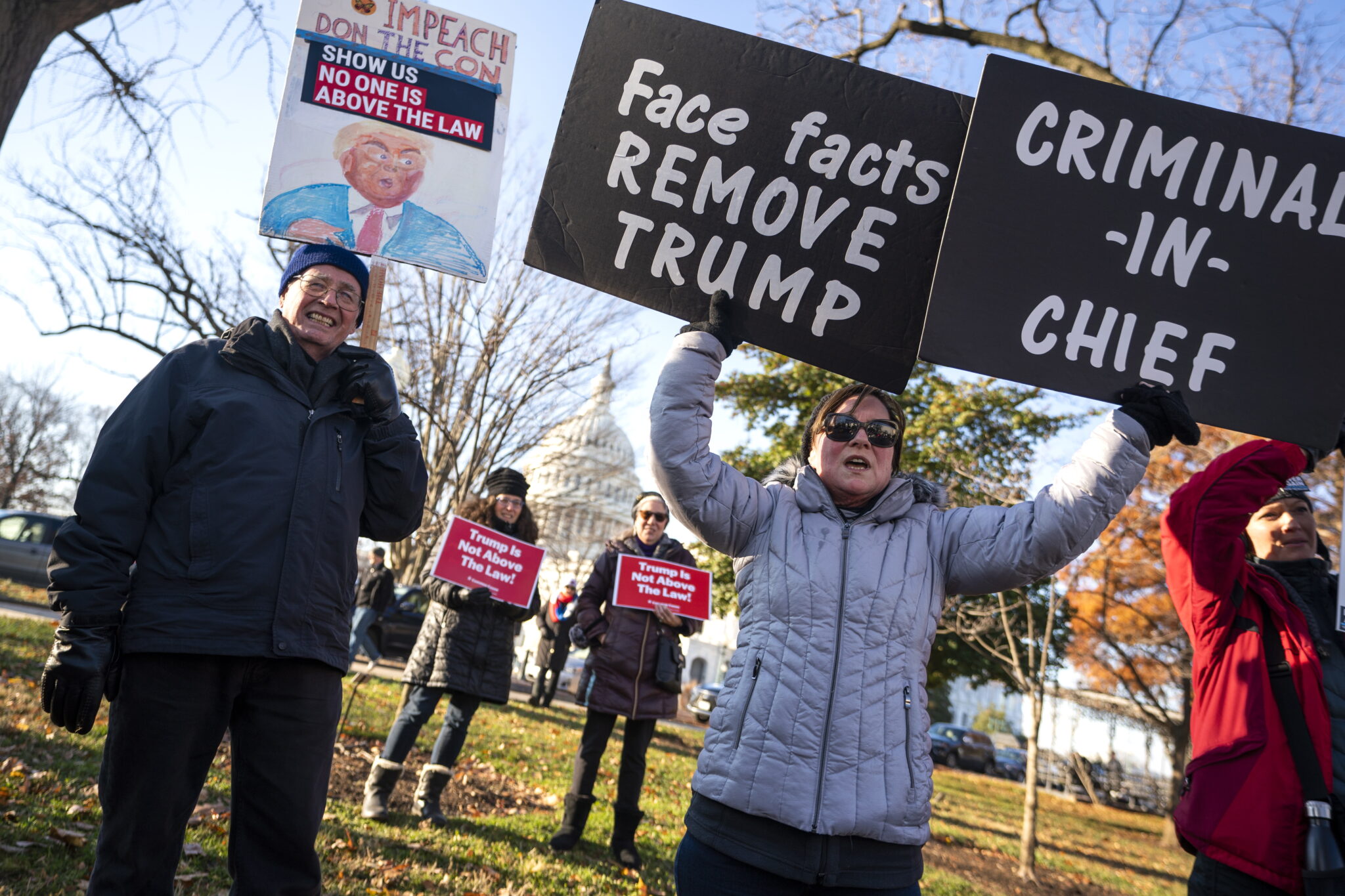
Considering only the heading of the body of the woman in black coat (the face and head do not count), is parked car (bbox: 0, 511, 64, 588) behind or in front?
behind

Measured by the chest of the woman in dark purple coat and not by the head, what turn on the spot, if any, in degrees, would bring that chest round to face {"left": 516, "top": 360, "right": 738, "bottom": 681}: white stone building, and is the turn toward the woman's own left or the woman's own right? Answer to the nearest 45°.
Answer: approximately 180°

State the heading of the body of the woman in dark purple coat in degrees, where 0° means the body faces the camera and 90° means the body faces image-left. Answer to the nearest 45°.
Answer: approximately 0°

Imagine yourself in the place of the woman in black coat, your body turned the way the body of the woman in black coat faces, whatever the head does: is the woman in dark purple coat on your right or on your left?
on your left

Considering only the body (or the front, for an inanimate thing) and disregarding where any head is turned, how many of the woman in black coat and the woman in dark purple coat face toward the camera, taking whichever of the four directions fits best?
2

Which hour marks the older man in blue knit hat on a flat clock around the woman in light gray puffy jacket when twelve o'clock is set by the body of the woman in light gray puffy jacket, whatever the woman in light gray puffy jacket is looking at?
The older man in blue knit hat is roughly at 3 o'clock from the woman in light gray puffy jacket.

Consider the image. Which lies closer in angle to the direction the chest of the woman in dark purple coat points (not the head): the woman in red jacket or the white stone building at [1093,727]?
the woman in red jacket

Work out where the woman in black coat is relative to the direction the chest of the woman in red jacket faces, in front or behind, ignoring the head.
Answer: behind

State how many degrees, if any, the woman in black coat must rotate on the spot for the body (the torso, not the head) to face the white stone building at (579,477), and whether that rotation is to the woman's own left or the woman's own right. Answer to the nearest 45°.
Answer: approximately 180°

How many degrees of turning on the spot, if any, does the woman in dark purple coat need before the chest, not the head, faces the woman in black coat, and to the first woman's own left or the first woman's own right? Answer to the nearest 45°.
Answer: approximately 90° to the first woman's own right

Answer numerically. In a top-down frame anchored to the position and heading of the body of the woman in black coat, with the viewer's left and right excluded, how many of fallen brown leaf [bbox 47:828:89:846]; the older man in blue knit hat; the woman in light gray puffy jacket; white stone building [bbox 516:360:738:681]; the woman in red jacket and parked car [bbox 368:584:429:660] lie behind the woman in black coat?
2
